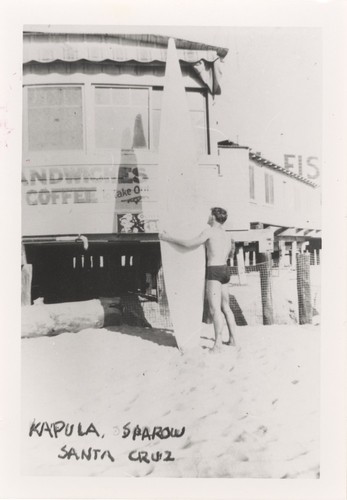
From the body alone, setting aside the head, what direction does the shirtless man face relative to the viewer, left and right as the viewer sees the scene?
facing away from the viewer and to the left of the viewer
